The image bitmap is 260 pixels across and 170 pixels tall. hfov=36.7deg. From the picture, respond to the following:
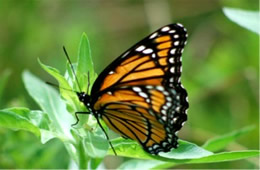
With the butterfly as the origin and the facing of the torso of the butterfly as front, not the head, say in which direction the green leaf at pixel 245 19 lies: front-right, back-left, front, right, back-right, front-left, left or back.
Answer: back-right

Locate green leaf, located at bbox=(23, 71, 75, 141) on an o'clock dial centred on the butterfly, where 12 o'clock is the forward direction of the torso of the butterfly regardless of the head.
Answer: The green leaf is roughly at 1 o'clock from the butterfly.

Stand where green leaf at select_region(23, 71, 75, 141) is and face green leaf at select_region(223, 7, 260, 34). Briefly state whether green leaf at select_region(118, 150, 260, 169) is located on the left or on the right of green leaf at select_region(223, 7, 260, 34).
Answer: right

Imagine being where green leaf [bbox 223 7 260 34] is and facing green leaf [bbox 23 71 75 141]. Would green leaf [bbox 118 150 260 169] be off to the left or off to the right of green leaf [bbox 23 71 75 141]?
left

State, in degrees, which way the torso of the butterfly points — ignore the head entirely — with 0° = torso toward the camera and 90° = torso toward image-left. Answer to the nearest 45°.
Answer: approximately 90°
